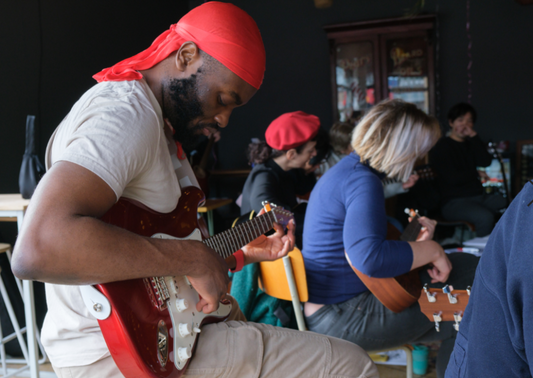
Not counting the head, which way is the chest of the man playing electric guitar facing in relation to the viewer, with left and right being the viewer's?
facing to the right of the viewer

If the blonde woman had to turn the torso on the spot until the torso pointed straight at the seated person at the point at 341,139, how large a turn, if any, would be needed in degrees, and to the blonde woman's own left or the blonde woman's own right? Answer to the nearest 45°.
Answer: approximately 90° to the blonde woman's own left

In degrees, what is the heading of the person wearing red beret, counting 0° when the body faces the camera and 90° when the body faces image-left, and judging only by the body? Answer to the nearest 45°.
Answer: approximately 270°

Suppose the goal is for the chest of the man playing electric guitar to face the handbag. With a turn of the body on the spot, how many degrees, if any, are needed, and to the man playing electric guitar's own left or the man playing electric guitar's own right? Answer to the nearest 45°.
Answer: approximately 135° to the man playing electric guitar's own left

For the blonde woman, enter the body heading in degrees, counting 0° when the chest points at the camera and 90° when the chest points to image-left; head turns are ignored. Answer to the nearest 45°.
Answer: approximately 270°

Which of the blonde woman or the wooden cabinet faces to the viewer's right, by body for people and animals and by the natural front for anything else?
the blonde woman

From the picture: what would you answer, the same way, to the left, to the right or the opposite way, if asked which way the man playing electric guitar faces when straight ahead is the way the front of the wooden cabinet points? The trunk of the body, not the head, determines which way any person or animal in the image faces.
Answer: to the left

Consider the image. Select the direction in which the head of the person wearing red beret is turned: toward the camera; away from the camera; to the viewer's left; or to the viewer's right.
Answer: to the viewer's right

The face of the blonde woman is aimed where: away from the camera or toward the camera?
away from the camera
